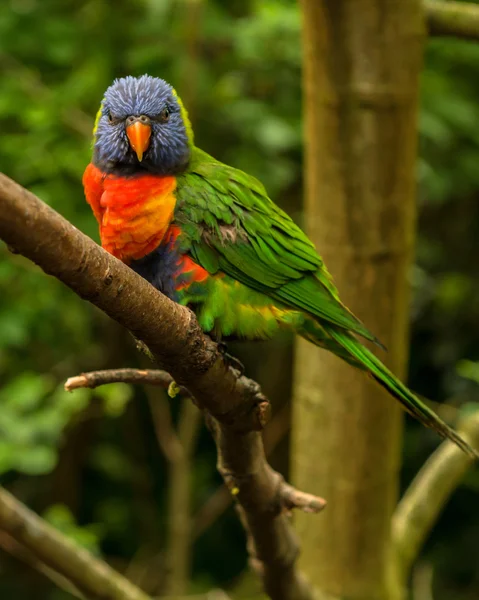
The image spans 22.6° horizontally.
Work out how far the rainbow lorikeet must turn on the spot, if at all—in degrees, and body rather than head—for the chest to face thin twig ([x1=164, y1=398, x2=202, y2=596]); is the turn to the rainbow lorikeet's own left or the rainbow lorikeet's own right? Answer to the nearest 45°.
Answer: approximately 135° to the rainbow lorikeet's own right

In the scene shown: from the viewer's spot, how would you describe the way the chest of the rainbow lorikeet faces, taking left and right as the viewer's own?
facing the viewer and to the left of the viewer

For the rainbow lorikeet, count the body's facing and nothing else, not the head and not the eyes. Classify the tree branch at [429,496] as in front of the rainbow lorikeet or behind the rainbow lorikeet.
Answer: behind

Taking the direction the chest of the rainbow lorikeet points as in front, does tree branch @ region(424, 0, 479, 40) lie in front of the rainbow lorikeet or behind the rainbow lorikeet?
behind
